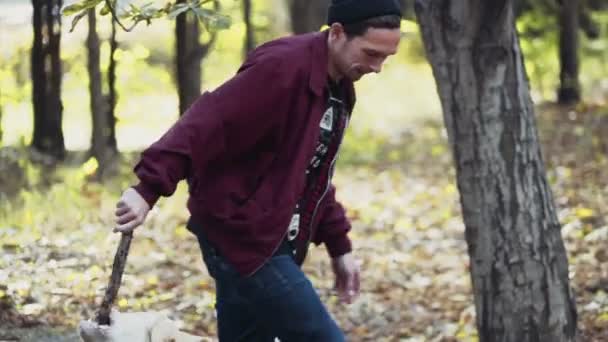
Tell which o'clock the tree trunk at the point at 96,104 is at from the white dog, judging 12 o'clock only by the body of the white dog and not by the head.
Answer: The tree trunk is roughly at 3 o'clock from the white dog.

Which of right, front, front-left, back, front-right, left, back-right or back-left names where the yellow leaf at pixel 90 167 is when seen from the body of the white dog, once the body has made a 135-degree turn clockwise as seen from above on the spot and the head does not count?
front-left

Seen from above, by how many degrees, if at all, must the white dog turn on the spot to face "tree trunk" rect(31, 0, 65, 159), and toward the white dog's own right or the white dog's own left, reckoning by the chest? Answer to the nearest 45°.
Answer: approximately 90° to the white dog's own right

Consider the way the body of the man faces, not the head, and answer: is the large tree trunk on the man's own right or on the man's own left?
on the man's own left

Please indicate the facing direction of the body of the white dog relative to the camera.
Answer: to the viewer's left

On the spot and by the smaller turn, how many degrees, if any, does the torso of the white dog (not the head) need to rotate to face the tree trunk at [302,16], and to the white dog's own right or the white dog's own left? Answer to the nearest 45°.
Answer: approximately 90° to the white dog's own right
